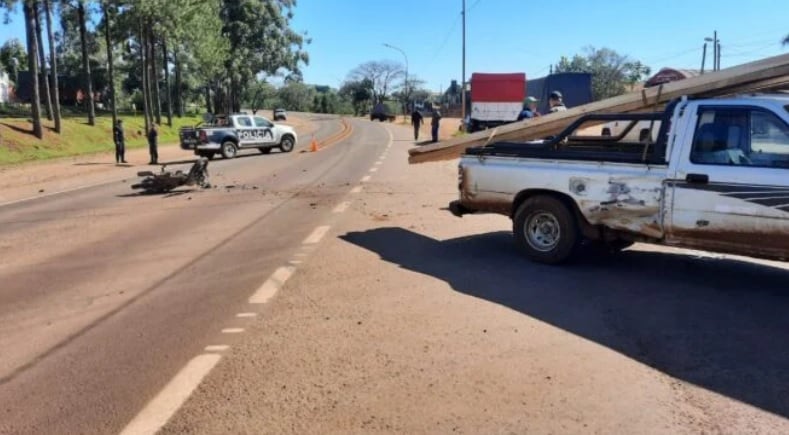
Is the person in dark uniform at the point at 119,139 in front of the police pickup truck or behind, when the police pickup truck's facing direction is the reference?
behind

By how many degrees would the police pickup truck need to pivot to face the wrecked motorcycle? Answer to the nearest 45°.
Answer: approximately 135° to its right

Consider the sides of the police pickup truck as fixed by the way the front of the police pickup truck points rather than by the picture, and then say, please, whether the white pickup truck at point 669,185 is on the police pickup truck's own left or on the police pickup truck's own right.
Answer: on the police pickup truck's own right

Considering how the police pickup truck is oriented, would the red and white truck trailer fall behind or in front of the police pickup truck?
in front

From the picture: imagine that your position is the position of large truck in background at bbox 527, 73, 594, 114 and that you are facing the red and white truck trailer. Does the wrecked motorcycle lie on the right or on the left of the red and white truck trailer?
left

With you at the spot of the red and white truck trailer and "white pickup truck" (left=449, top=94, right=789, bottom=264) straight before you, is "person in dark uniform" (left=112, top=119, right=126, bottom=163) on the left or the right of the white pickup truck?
right

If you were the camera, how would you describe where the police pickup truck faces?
facing away from the viewer and to the right of the viewer
